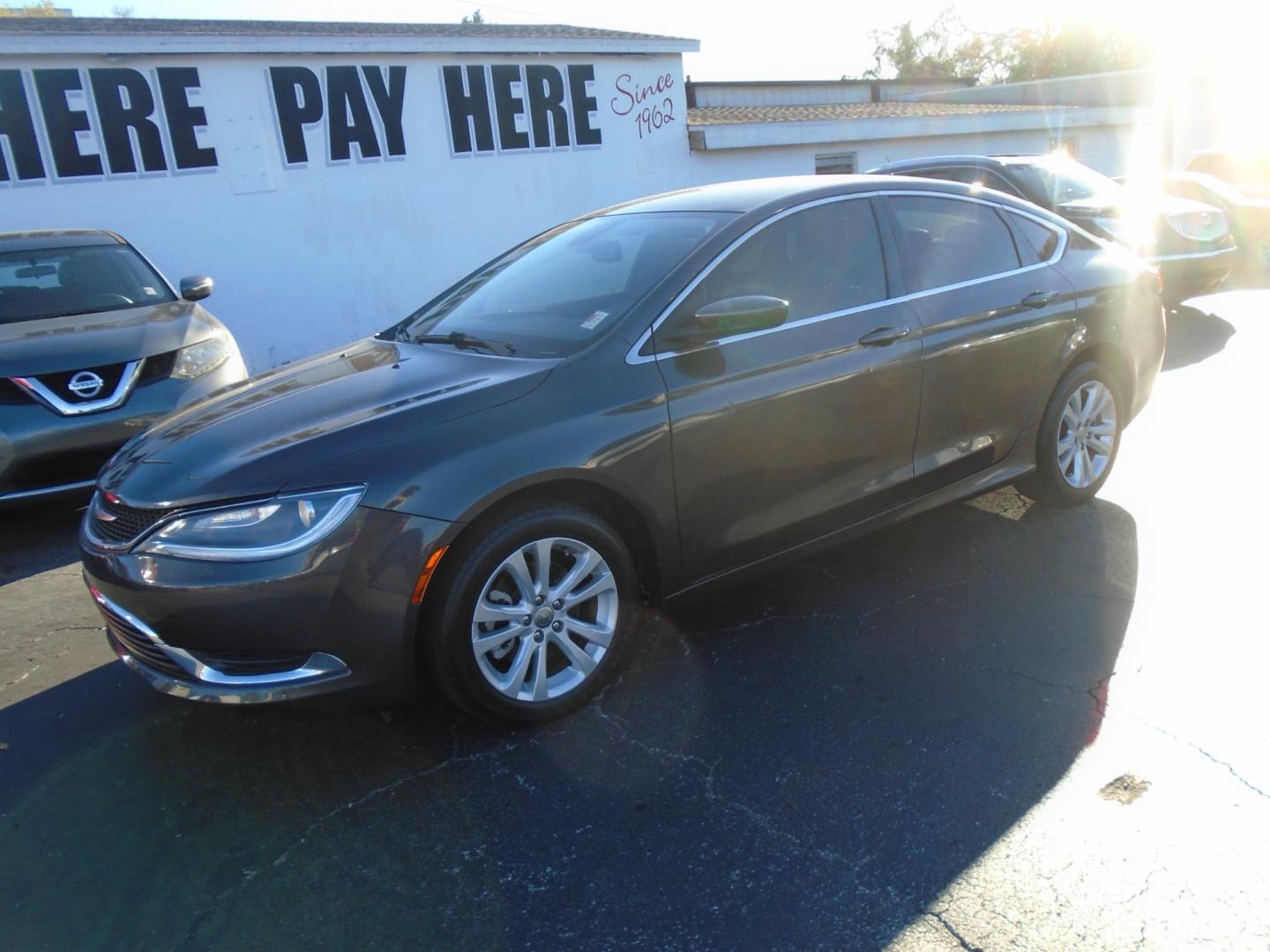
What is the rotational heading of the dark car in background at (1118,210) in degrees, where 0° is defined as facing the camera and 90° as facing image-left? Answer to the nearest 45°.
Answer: approximately 315°

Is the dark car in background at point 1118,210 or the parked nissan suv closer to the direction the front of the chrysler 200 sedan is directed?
the parked nissan suv

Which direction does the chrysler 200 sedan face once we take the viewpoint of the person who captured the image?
facing the viewer and to the left of the viewer

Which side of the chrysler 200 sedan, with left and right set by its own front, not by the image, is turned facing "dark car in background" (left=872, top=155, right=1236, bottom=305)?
back

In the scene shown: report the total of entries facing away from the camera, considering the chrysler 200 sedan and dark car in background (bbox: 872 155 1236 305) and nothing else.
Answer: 0

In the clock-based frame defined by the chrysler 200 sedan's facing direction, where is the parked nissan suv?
The parked nissan suv is roughly at 3 o'clock from the chrysler 200 sedan.

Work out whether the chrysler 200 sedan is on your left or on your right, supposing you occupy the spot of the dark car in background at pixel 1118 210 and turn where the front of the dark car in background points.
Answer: on your right

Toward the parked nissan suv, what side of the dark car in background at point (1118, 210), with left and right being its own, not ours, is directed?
right

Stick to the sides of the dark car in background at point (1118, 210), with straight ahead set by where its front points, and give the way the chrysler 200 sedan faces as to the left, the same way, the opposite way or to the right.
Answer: to the right
